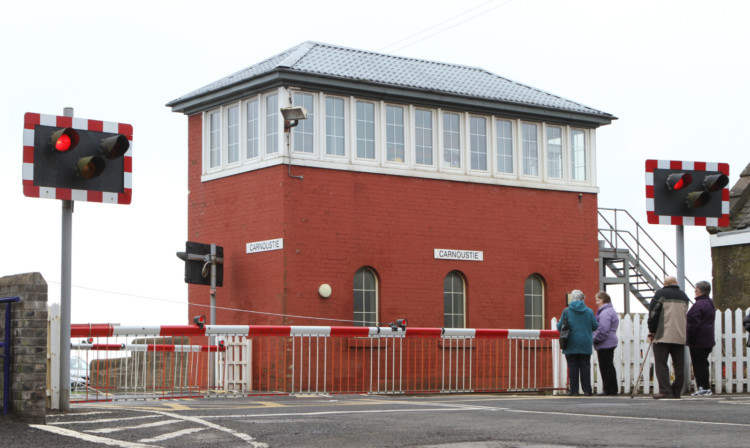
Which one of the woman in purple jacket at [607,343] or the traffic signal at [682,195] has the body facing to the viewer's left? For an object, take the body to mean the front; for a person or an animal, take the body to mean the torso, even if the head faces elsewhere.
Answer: the woman in purple jacket

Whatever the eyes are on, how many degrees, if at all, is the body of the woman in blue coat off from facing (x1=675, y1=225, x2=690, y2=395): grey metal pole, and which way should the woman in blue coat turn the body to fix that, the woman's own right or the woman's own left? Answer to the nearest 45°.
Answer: approximately 90° to the woman's own right

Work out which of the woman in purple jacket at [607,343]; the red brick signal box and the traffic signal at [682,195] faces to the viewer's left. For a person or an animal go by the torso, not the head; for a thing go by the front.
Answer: the woman in purple jacket

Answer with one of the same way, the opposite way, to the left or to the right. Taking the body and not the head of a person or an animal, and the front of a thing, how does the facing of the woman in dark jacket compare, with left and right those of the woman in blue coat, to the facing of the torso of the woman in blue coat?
to the left

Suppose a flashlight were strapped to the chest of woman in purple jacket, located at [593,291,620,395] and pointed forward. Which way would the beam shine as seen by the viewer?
to the viewer's left

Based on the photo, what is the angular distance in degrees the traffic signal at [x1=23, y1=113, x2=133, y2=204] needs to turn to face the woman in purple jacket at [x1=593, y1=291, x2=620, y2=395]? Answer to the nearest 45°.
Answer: approximately 90° to its left

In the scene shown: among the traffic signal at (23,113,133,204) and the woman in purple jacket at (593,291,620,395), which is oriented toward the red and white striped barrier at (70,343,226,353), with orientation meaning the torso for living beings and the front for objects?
the woman in purple jacket

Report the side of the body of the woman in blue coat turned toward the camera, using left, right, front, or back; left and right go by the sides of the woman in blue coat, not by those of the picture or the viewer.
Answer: back

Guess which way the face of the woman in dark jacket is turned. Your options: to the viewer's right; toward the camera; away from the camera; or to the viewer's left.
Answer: to the viewer's left

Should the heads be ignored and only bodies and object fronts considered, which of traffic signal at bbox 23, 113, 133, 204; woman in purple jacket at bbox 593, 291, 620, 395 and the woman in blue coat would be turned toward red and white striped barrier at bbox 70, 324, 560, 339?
the woman in purple jacket

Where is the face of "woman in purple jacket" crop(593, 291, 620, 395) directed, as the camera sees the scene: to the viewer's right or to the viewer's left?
to the viewer's left

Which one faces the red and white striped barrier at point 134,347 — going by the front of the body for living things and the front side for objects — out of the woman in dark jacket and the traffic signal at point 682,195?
the woman in dark jacket

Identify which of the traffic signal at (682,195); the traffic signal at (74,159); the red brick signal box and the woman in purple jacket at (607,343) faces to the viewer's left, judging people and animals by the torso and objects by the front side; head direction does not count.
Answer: the woman in purple jacket
